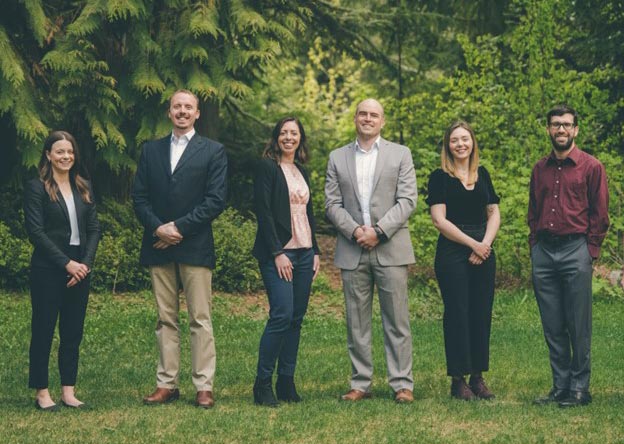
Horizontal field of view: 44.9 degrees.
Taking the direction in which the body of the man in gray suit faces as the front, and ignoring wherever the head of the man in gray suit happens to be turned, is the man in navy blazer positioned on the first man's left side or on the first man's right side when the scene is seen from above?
on the first man's right side

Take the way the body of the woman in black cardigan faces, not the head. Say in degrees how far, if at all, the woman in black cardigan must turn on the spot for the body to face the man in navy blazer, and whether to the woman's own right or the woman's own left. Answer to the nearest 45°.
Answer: approximately 135° to the woman's own right

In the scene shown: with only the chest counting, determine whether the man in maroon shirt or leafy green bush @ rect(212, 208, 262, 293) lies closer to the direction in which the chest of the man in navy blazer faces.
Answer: the man in maroon shirt

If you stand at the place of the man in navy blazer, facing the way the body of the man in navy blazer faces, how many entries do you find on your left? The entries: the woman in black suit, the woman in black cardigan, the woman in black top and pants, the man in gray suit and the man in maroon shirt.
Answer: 4

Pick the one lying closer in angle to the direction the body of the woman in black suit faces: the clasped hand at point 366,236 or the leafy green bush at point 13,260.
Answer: the clasped hand

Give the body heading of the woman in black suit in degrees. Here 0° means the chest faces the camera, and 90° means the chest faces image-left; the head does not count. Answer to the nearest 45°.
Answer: approximately 315°

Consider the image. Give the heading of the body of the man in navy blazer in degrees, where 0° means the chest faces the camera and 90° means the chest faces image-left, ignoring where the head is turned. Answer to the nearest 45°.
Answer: approximately 0°

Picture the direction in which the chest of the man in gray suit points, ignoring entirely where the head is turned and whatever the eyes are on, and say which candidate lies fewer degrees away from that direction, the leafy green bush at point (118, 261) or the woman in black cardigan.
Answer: the woman in black cardigan

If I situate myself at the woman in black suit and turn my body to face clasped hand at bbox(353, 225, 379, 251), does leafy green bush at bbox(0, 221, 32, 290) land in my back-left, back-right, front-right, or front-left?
back-left

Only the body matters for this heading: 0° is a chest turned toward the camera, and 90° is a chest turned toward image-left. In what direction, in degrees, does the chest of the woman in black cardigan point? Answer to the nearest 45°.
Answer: approximately 315°

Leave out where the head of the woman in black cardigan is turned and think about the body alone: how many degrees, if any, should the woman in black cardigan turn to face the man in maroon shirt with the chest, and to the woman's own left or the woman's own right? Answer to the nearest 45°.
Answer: approximately 45° to the woman's own left
